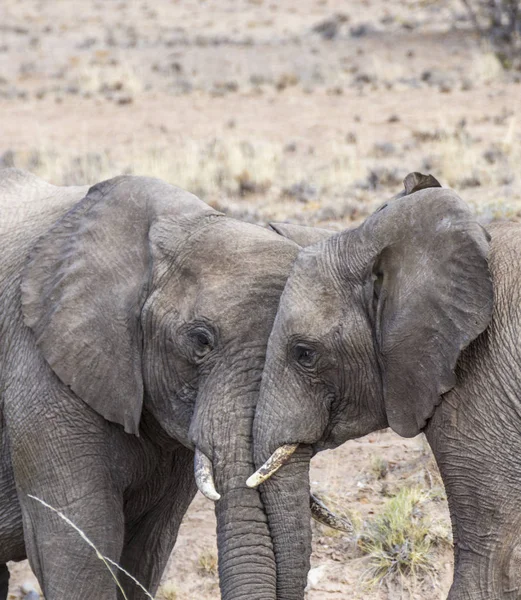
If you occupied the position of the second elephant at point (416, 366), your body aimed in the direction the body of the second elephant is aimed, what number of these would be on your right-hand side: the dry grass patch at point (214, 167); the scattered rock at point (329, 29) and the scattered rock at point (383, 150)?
3

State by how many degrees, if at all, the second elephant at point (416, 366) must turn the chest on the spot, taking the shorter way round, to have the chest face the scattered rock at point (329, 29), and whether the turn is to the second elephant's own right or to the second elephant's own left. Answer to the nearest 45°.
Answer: approximately 90° to the second elephant's own right

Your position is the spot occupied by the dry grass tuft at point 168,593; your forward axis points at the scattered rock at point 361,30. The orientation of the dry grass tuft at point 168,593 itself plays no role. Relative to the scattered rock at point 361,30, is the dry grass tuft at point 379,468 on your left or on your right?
right

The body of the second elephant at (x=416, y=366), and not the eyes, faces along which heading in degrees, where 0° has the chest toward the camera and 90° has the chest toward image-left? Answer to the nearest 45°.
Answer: approximately 90°

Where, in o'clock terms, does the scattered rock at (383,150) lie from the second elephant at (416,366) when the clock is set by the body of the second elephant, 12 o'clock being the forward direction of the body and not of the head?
The scattered rock is roughly at 3 o'clock from the second elephant.

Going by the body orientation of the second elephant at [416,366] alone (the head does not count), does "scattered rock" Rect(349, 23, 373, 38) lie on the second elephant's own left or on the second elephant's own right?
on the second elephant's own right

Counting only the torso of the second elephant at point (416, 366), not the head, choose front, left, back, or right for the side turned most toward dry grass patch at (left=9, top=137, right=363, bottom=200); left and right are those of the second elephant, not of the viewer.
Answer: right

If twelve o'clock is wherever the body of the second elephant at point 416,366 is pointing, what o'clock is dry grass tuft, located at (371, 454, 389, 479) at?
The dry grass tuft is roughly at 3 o'clock from the second elephant.
